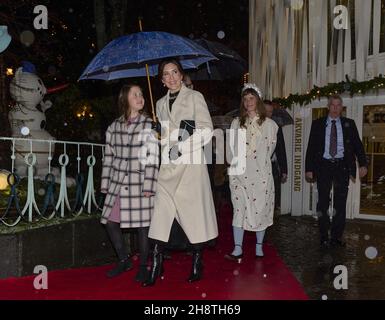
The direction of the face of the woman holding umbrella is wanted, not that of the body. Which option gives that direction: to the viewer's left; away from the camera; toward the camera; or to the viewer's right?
toward the camera

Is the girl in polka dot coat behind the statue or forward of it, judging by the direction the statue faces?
forward

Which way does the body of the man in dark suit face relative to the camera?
toward the camera

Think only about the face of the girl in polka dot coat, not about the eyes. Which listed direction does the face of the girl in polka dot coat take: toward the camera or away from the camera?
toward the camera

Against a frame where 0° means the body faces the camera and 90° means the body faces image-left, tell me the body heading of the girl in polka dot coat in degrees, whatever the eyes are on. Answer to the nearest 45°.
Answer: approximately 45°

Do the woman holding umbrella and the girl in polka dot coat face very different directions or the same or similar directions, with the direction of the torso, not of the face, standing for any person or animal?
same or similar directions

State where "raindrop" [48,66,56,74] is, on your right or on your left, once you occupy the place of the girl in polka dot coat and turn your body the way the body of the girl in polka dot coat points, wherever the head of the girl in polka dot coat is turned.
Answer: on your right

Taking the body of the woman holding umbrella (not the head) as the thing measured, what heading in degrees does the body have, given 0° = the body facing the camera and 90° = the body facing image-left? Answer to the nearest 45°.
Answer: approximately 45°

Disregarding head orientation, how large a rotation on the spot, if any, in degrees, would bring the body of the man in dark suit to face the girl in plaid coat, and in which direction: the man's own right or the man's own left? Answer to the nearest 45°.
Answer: approximately 45° to the man's own right

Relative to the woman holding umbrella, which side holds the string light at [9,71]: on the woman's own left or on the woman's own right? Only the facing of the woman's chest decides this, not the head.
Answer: on the woman's own right
